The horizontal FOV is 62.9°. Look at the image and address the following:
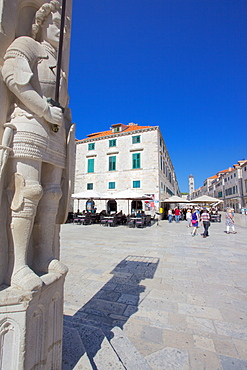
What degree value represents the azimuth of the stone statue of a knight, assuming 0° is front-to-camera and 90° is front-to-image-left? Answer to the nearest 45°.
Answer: approximately 315°

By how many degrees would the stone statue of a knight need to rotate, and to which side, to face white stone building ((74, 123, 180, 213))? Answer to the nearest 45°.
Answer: approximately 90° to its left
